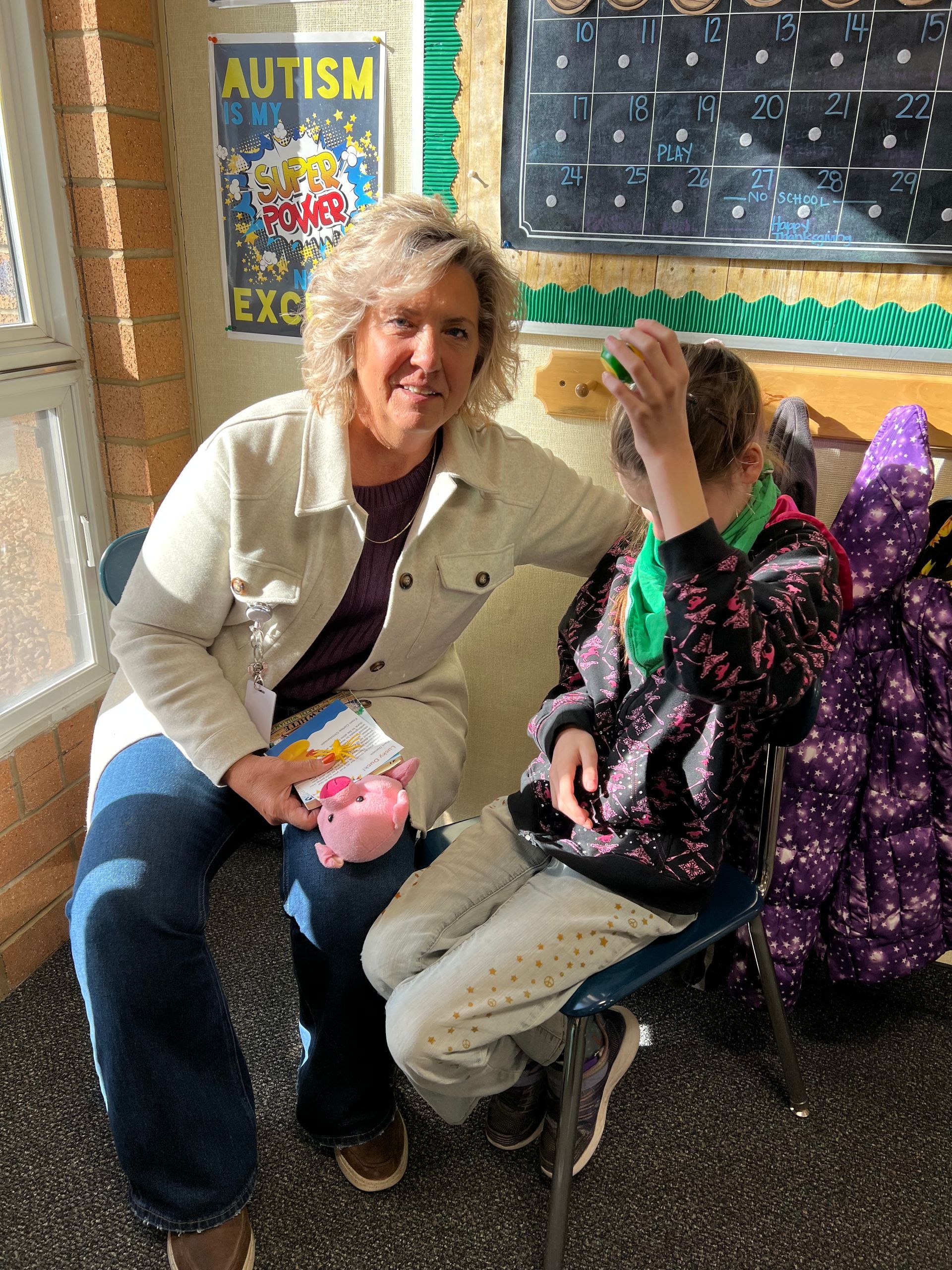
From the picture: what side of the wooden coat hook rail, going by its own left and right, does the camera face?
front

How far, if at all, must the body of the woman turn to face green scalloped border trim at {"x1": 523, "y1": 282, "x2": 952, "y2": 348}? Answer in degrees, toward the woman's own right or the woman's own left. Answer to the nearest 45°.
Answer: approximately 90° to the woman's own left

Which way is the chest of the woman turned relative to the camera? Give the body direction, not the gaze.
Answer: toward the camera

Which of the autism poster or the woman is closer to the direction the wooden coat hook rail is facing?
the woman

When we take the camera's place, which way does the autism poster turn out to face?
facing the viewer

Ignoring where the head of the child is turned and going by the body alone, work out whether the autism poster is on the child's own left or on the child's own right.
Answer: on the child's own right

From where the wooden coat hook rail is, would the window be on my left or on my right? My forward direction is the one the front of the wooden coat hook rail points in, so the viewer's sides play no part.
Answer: on my right

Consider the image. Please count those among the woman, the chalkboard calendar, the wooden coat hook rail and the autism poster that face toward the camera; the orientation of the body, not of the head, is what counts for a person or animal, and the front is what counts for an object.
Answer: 4
